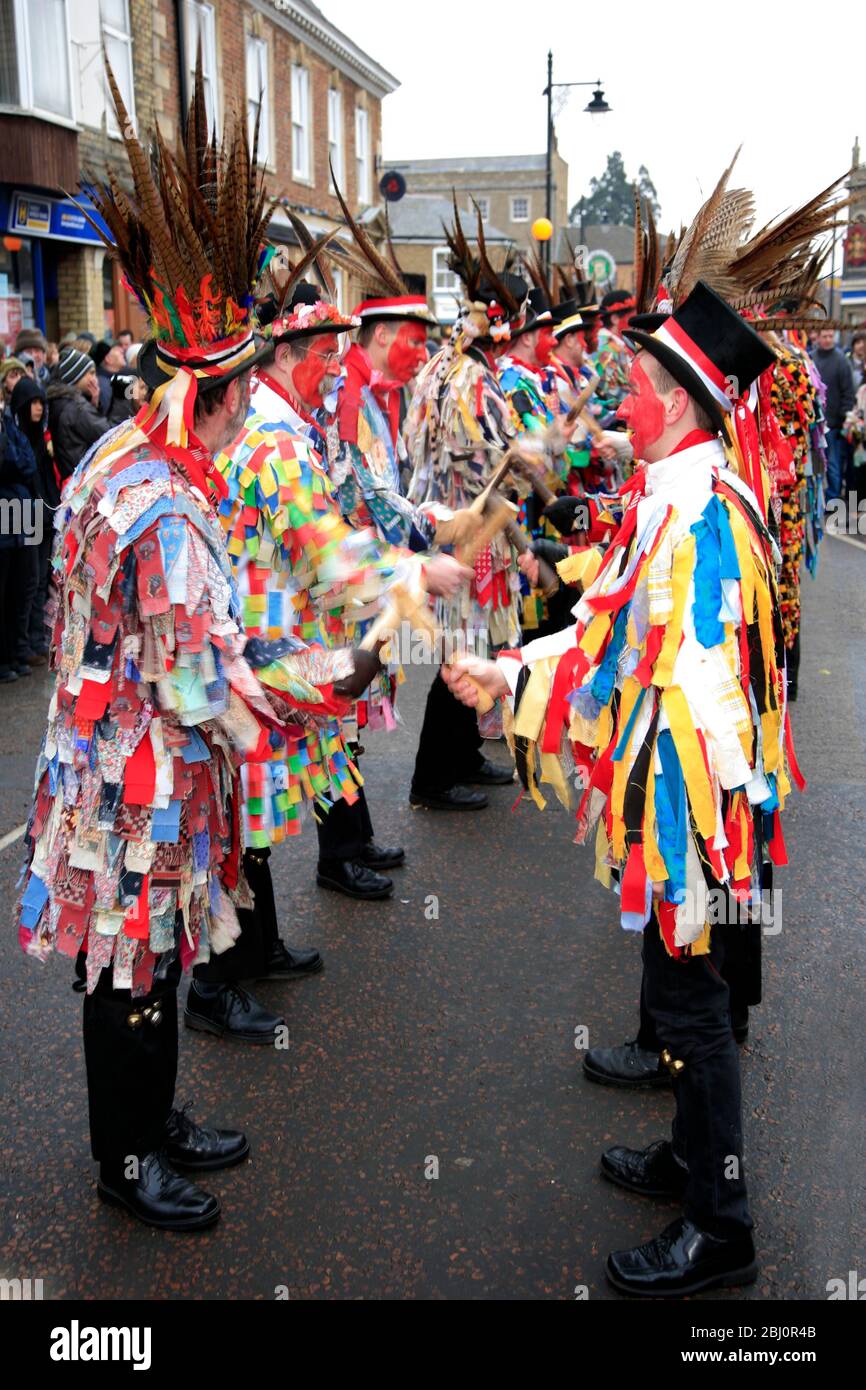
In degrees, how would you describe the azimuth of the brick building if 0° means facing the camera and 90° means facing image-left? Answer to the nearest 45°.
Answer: approximately 315°

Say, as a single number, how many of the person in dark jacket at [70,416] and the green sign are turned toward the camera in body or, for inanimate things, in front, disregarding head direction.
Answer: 1

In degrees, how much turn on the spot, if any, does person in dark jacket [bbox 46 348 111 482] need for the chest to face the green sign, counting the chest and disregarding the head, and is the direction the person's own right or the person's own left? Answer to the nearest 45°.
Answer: approximately 45° to the person's own left

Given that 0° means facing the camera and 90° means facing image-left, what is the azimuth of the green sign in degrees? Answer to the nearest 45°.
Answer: approximately 0°

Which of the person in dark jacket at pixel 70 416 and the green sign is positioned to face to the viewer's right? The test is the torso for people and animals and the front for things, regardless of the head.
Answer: the person in dark jacket

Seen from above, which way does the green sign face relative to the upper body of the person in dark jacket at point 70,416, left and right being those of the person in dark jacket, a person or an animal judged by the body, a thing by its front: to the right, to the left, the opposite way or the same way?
to the right

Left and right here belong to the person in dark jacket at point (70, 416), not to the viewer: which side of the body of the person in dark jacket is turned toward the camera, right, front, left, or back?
right

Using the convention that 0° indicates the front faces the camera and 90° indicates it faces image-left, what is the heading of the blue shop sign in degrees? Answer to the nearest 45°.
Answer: approximately 315°

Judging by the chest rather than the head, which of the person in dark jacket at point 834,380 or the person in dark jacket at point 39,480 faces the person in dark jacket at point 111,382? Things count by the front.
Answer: the person in dark jacket at point 834,380

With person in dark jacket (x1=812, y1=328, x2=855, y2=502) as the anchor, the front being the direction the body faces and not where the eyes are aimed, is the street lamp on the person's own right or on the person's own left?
on the person's own right
